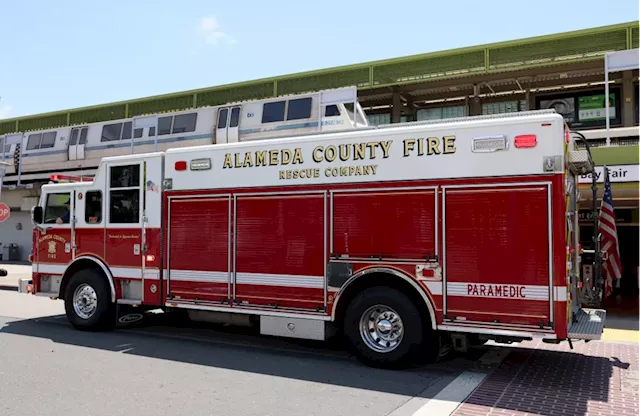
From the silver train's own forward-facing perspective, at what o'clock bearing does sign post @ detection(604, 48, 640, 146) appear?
The sign post is roughly at 12 o'clock from the silver train.

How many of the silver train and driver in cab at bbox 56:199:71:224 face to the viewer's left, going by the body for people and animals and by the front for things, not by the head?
1

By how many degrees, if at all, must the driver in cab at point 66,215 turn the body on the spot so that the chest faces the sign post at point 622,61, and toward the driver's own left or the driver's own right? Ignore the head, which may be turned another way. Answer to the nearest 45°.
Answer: approximately 180°

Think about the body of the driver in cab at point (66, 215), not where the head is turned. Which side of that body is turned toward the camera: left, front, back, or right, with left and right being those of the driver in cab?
left

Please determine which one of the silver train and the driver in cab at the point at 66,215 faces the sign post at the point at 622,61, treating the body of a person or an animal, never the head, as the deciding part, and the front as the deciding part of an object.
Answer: the silver train

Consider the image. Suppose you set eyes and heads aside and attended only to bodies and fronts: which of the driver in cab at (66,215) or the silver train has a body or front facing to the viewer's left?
the driver in cab

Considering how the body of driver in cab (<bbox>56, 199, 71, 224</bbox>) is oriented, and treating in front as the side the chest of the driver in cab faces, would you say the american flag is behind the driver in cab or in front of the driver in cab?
behind

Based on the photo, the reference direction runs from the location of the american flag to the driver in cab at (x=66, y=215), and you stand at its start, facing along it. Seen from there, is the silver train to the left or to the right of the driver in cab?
right

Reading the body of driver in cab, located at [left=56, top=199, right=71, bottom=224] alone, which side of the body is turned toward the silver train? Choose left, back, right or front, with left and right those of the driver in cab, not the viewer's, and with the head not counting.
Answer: right
